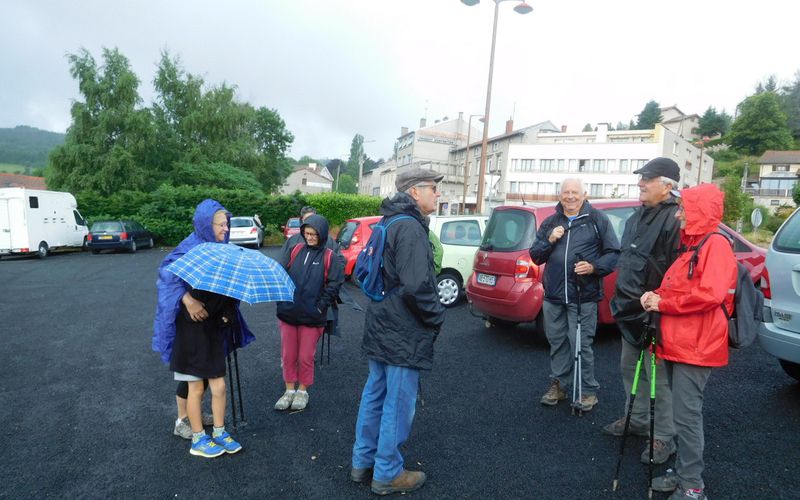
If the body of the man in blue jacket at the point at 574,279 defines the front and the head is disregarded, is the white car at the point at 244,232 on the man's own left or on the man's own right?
on the man's own right

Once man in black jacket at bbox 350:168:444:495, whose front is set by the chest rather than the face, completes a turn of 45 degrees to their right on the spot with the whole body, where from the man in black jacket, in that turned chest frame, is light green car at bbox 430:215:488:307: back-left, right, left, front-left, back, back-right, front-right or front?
back-left

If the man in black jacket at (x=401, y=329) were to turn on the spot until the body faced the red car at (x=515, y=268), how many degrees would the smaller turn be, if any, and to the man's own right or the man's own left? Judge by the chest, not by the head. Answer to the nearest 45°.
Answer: approximately 45° to the man's own left

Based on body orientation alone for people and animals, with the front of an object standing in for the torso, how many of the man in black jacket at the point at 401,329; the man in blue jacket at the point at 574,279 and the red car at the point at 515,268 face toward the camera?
1

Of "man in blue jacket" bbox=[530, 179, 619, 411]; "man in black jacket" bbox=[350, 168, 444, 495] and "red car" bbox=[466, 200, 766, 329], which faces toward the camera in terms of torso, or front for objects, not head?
"man in blue jacket" bbox=[530, 179, 619, 411]

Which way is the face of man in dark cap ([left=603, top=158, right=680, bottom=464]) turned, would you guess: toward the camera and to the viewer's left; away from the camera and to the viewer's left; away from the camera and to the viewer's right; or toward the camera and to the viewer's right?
toward the camera and to the viewer's left

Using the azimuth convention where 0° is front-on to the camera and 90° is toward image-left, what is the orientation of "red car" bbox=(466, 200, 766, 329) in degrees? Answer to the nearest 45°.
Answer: approximately 225°

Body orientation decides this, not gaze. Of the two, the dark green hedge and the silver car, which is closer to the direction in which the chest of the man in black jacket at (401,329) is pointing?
the silver car

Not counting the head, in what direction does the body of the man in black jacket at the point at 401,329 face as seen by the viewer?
to the viewer's right

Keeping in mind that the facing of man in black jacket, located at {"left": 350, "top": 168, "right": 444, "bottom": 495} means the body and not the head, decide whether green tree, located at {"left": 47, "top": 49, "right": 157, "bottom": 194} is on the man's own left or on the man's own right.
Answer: on the man's own left

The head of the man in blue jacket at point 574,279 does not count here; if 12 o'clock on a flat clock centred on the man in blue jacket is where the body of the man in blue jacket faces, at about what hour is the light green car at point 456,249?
The light green car is roughly at 5 o'clock from the man in blue jacket.

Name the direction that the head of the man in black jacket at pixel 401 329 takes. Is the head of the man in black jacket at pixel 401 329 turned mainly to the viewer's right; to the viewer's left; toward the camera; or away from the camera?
to the viewer's right
